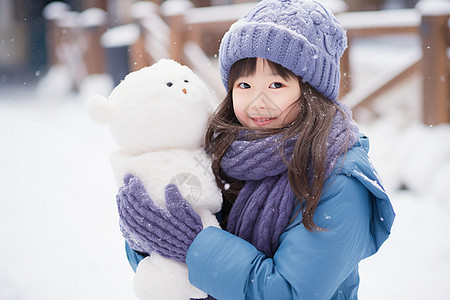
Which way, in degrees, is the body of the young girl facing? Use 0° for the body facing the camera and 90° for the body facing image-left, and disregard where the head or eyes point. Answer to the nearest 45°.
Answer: approximately 45°

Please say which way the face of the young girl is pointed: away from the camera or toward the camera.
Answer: toward the camera

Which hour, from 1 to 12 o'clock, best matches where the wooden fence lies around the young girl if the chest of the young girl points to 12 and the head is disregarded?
The wooden fence is roughly at 5 o'clock from the young girl.
